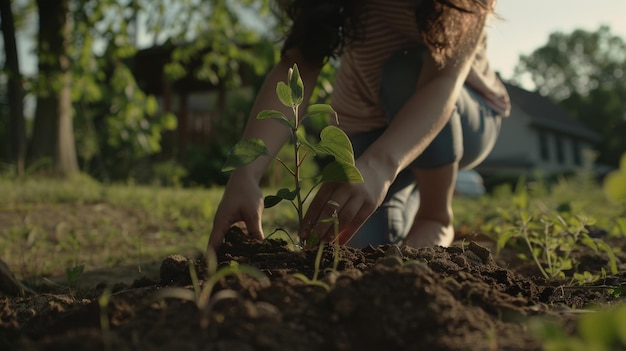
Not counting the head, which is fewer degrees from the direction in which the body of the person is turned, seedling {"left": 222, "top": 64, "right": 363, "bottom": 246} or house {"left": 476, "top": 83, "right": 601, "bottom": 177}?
the seedling

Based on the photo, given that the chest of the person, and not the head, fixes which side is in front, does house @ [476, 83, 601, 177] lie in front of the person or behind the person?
behind

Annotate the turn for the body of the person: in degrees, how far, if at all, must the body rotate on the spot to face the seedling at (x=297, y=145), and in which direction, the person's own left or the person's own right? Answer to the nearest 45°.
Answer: approximately 45° to the person's own left

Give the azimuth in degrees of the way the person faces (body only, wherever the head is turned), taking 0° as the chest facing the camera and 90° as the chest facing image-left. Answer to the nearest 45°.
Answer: approximately 45°
